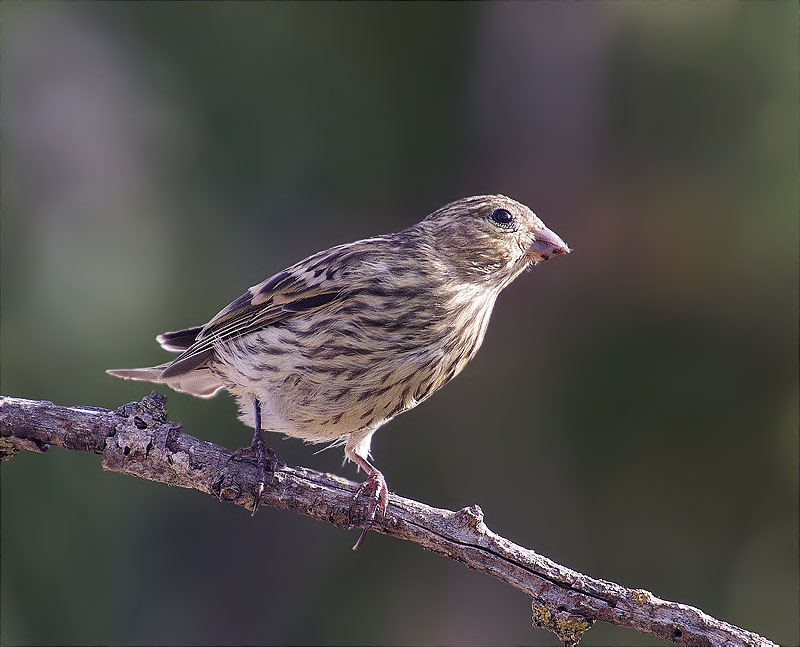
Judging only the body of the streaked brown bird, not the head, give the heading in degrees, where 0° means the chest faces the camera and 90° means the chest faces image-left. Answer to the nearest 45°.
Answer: approximately 270°
